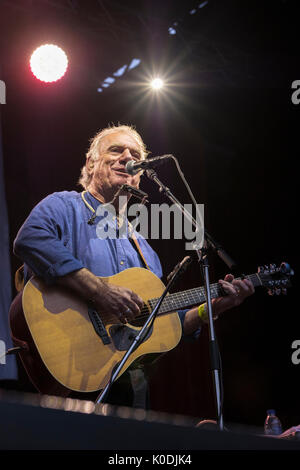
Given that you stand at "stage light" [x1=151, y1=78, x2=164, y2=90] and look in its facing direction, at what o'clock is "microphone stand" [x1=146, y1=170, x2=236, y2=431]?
The microphone stand is roughly at 12 o'clock from the stage light.

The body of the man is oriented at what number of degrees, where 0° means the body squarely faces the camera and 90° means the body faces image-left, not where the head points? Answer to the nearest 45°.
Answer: approximately 315°

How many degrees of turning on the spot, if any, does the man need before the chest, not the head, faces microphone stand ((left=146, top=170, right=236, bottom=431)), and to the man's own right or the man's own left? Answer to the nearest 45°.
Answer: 0° — they already face it

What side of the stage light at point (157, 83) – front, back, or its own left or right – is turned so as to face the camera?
front

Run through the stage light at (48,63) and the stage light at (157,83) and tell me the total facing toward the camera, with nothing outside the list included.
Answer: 2

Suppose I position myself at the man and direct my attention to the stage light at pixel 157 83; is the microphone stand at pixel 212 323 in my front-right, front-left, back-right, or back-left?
back-right

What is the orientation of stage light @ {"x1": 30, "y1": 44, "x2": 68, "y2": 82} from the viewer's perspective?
toward the camera

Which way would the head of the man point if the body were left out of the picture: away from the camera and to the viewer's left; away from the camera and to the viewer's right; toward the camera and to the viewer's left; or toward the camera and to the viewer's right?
toward the camera and to the viewer's right

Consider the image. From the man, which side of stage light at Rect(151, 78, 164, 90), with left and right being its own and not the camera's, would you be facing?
front
